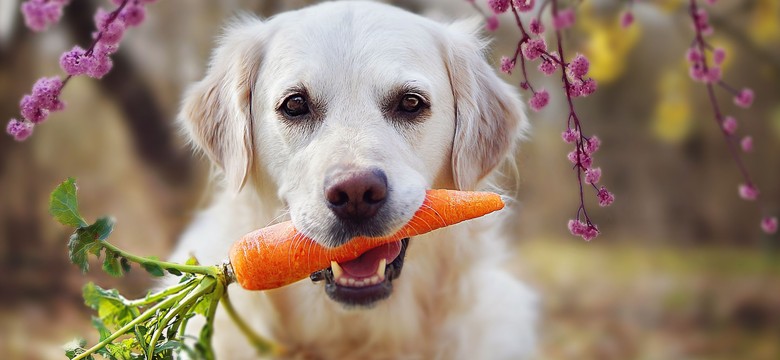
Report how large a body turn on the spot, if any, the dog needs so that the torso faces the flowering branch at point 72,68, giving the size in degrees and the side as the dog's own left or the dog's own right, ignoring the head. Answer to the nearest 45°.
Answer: approximately 45° to the dog's own right

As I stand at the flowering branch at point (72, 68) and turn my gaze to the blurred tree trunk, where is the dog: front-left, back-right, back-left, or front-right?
front-right

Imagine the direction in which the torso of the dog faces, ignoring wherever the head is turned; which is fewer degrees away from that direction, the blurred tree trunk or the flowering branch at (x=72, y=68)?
the flowering branch

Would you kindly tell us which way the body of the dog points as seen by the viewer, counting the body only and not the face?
toward the camera

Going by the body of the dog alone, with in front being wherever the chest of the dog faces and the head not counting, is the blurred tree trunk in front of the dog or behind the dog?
behind
